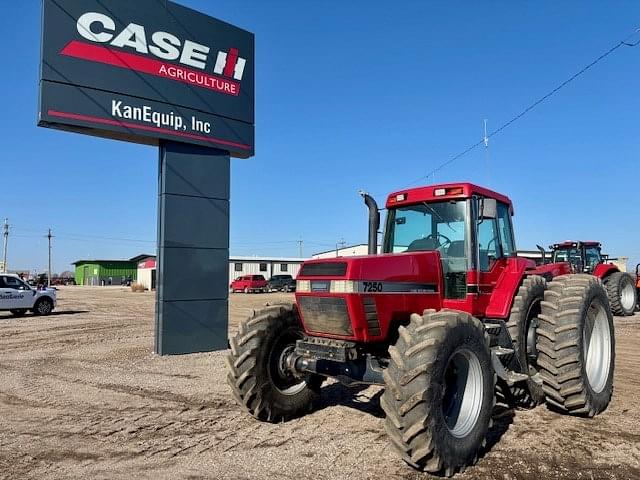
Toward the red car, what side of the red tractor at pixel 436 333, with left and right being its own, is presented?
right

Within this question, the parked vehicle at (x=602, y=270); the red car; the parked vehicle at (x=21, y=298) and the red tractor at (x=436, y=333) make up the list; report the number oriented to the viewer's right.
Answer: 1

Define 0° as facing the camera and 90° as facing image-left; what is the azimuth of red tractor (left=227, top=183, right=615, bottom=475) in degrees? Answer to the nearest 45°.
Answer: approximately 45°

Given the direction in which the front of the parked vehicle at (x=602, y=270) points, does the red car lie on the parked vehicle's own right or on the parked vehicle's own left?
on the parked vehicle's own right

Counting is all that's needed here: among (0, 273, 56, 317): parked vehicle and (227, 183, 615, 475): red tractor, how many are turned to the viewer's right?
1

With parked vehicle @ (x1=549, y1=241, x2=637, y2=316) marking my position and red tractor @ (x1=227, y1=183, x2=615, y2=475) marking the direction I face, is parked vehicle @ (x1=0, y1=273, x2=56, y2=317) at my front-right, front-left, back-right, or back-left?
front-right

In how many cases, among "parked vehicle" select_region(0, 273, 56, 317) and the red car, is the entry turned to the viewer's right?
1

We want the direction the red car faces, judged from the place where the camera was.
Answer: facing the viewer and to the left of the viewer

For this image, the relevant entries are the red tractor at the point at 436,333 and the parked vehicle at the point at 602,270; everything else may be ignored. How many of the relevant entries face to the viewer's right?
0

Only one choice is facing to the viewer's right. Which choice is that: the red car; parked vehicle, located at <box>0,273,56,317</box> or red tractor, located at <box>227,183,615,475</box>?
the parked vehicle

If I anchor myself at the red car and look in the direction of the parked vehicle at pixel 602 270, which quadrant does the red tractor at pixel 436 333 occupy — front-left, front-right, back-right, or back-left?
front-right

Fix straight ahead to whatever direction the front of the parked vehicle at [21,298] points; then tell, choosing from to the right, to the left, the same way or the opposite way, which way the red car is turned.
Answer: the opposite way

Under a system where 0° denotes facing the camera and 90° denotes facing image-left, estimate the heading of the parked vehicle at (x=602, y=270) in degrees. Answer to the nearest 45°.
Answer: approximately 45°

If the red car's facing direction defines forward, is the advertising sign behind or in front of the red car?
in front

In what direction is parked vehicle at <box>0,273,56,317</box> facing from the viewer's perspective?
to the viewer's right

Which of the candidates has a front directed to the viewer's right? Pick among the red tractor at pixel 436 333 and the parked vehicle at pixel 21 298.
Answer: the parked vehicle

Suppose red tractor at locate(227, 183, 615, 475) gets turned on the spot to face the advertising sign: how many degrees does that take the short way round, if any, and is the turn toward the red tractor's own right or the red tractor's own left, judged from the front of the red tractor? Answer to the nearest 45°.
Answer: approximately 90° to the red tractor's own right

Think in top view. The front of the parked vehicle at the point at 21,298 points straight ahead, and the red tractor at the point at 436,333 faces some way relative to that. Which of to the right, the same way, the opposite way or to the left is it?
the opposite way

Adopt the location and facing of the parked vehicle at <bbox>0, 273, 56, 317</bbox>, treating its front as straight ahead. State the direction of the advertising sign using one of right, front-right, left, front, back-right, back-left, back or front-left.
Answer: right

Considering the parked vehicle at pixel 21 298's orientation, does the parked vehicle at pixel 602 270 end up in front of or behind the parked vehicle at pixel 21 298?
in front

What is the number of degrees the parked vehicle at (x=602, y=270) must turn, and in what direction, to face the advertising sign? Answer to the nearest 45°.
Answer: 0° — it already faces it
